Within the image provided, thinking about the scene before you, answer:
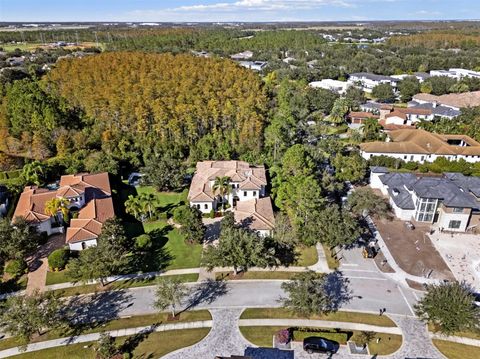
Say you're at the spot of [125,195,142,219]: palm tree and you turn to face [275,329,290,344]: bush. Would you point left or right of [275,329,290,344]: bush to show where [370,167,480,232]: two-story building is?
left

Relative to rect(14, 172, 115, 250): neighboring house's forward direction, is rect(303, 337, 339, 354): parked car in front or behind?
in front

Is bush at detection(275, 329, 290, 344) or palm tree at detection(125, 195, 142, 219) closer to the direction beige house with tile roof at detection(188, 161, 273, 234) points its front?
the bush

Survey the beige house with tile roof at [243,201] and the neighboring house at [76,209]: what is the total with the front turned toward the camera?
2

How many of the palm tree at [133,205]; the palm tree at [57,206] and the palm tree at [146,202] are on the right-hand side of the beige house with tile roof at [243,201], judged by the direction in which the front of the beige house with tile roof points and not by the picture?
3

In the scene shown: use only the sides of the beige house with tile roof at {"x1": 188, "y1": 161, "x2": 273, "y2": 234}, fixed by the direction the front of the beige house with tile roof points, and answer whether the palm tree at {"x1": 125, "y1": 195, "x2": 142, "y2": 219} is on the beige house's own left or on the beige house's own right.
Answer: on the beige house's own right

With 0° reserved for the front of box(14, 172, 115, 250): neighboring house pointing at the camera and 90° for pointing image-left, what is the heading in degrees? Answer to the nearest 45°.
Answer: approximately 0°

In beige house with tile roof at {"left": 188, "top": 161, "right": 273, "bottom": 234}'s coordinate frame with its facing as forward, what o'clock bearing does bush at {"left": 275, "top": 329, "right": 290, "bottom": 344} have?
The bush is roughly at 12 o'clock from the beige house with tile roof.

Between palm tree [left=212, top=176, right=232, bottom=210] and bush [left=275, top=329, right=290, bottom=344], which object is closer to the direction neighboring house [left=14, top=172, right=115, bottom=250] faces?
the bush

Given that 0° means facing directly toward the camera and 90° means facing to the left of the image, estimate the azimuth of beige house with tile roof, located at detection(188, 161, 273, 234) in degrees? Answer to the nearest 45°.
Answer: approximately 0°

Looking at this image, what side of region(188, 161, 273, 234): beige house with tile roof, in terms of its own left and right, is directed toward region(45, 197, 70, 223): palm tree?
right

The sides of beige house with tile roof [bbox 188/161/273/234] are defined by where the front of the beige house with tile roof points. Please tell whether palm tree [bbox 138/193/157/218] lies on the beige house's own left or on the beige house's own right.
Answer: on the beige house's own right

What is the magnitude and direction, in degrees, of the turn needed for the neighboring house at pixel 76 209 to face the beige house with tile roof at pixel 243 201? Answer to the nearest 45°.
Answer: approximately 90° to its left

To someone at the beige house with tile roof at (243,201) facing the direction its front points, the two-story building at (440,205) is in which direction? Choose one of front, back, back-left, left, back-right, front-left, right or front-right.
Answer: left
